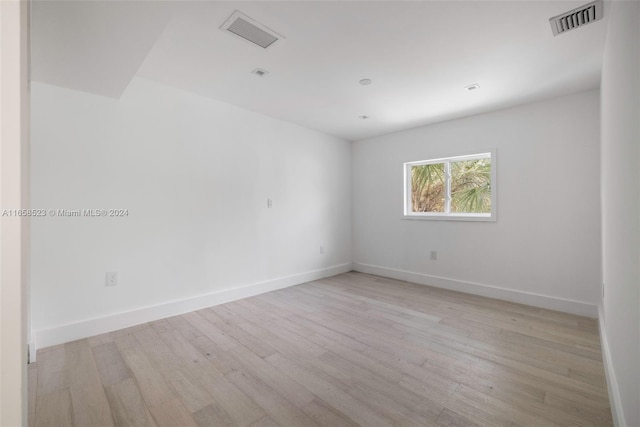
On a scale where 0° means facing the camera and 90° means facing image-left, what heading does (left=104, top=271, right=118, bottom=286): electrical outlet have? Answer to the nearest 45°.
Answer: approximately 315°
